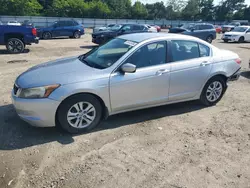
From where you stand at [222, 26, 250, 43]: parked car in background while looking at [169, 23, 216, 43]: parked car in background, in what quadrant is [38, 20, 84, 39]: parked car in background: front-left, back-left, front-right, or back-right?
front-right

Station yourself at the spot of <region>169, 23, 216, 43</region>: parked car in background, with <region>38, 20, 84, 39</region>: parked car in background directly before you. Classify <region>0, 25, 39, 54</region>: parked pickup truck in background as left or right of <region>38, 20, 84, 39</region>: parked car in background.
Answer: left

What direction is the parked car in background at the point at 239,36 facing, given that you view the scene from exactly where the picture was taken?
facing the viewer and to the left of the viewer

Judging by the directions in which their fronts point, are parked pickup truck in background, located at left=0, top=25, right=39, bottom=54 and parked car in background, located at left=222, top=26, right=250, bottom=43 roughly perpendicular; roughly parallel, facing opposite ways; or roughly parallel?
roughly parallel

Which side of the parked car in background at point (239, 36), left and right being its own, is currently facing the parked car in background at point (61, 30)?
front

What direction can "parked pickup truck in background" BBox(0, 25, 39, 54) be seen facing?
to the viewer's left

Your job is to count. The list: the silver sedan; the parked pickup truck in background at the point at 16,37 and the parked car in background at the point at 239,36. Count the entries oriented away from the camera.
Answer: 0

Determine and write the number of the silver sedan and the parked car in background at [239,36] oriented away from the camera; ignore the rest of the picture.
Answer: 0

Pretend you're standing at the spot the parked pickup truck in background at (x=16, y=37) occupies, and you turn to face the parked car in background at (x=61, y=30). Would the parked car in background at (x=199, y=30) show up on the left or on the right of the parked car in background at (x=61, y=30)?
right

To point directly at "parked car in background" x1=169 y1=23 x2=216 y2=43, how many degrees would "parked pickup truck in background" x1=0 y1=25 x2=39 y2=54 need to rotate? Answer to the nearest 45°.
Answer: approximately 180°

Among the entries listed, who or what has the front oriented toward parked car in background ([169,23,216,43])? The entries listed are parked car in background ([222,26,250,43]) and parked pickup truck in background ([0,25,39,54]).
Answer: parked car in background ([222,26,250,43])

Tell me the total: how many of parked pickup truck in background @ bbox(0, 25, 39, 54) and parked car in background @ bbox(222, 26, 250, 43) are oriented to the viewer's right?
0

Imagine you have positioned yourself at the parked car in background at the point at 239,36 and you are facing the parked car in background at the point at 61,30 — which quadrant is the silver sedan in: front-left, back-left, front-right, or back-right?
front-left

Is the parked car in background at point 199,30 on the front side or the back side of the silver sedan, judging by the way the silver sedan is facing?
on the back side
